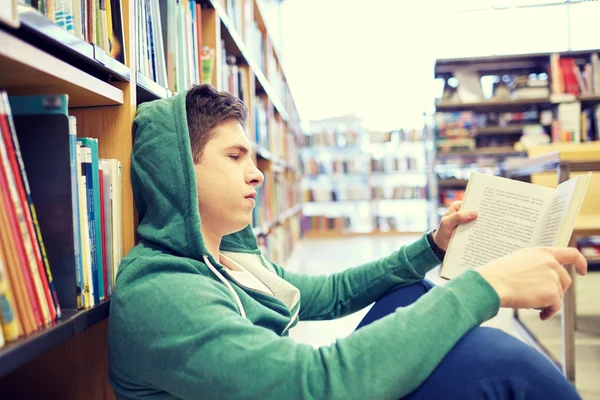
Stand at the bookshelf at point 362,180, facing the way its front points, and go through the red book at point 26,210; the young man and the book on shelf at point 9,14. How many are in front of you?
3

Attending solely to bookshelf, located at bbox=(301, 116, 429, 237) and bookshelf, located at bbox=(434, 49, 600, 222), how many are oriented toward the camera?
2

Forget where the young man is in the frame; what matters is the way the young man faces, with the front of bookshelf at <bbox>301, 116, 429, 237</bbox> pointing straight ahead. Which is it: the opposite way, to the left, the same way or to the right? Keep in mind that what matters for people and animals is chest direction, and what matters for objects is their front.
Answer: to the left

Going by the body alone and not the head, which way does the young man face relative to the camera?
to the viewer's right

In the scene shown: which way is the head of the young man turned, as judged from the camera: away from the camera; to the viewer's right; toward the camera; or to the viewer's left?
to the viewer's right

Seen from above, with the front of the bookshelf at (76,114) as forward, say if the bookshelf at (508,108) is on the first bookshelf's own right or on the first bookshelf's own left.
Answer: on the first bookshelf's own left

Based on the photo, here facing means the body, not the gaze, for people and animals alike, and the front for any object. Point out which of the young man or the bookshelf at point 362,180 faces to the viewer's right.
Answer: the young man

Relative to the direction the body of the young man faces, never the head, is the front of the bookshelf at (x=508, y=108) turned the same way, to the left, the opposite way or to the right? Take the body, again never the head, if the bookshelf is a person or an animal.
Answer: to the right

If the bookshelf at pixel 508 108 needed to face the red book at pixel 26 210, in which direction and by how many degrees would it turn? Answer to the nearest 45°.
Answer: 0° — it already faces it

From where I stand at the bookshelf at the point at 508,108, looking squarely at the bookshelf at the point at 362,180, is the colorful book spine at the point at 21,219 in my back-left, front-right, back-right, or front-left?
back-left

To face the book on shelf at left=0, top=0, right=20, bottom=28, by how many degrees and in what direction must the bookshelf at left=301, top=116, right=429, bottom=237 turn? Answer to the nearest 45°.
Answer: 0° — it already faces it
